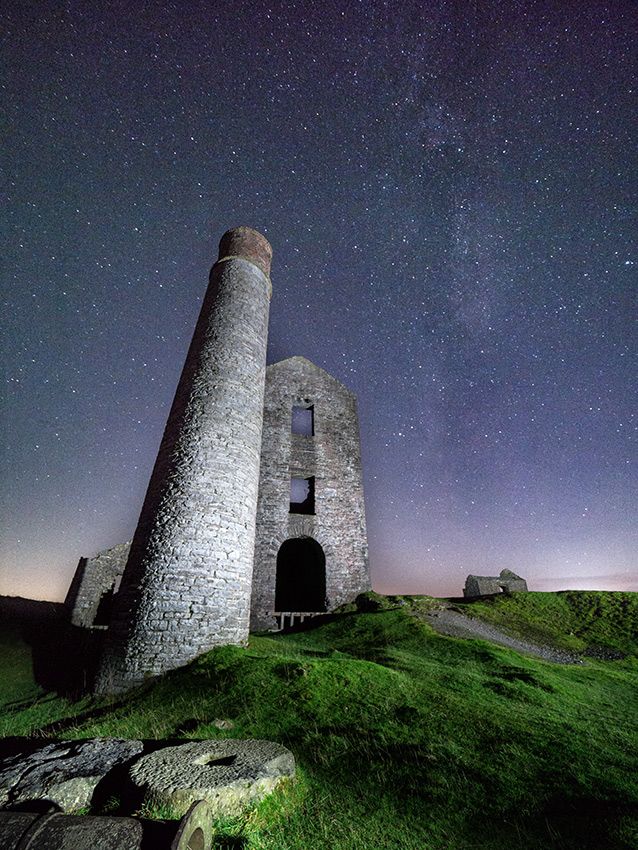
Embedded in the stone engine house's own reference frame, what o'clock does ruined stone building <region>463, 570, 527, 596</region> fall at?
The ruined stone building is roughly at 8 o'clock from the stone engine house.

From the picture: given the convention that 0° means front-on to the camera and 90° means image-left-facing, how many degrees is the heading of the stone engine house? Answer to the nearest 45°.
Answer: approximately 0°

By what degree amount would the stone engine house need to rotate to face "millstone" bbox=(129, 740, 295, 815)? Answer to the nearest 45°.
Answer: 0° — it already faces it

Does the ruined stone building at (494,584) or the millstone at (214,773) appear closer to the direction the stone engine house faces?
the millstone

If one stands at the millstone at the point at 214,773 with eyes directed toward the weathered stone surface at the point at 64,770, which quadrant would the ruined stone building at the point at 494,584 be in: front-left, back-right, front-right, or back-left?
back-right

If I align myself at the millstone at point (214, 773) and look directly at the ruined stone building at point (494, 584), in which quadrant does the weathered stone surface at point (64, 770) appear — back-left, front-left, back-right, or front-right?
back-left

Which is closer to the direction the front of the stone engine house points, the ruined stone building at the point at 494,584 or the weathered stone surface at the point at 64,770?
the weathered stone surface
